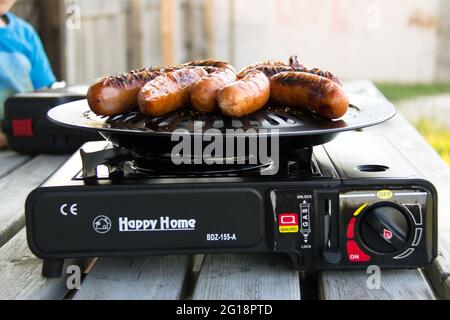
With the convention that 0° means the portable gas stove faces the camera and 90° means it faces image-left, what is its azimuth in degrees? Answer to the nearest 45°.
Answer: approximately 0°
